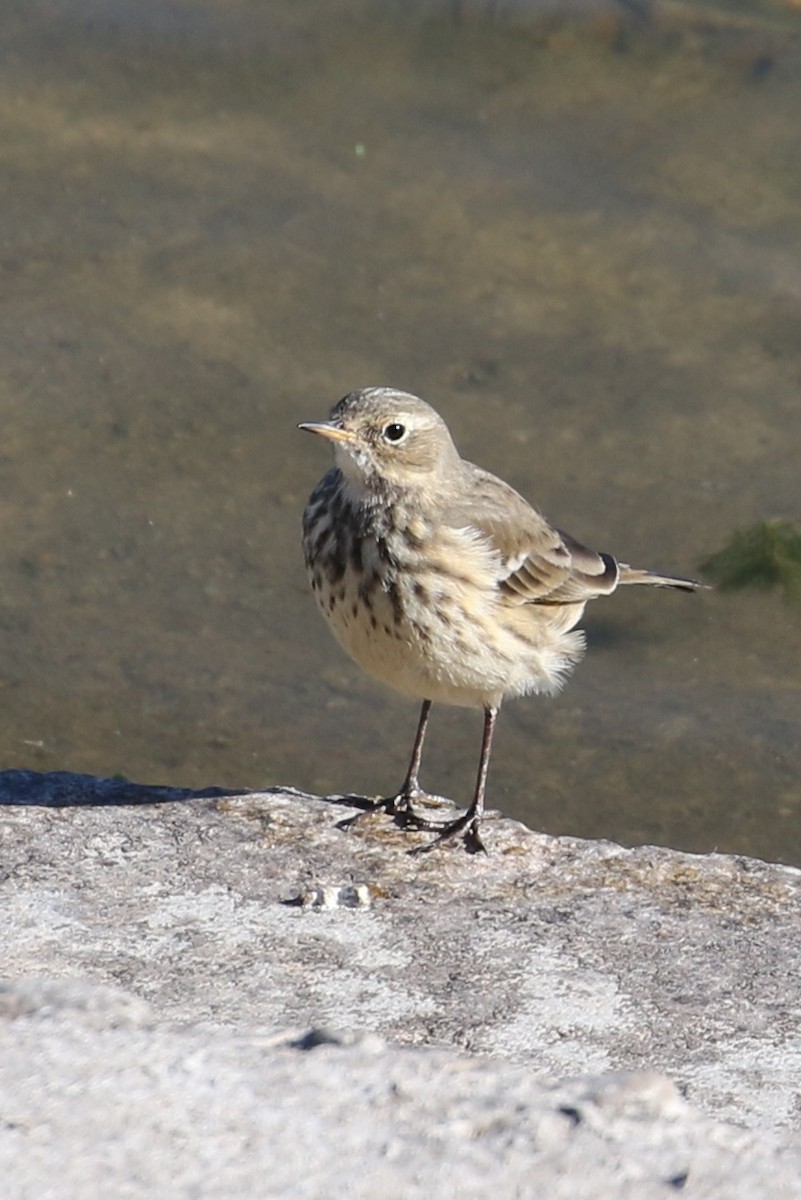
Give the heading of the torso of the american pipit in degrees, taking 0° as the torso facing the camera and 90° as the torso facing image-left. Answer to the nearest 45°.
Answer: approximately 45°
